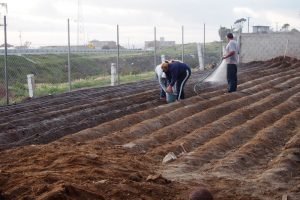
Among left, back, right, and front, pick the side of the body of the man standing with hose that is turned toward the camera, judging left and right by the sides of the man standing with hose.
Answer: left

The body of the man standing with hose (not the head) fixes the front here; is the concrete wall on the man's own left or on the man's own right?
on the man's own right

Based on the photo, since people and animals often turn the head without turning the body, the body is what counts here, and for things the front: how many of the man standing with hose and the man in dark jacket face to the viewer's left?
2

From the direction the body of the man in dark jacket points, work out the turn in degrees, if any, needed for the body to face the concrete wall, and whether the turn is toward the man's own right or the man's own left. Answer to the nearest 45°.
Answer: approximately 90° to the man's own right

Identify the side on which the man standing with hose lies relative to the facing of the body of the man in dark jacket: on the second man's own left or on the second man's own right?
on the second man's own right

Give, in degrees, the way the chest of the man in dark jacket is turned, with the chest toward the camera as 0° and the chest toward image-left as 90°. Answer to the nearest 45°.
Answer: approximately 90°
